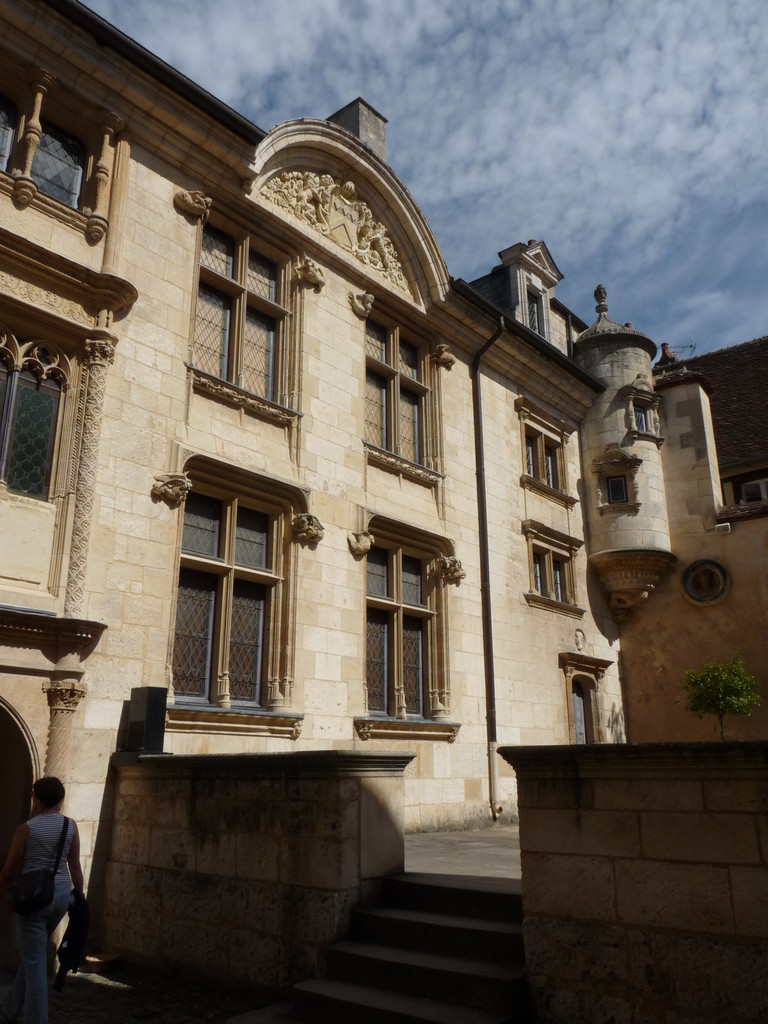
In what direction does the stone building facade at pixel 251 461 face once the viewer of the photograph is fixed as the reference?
facing the viewer and to the right of the viewer

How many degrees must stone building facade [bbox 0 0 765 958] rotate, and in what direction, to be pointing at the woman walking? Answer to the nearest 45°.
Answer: approximately 45° to its right

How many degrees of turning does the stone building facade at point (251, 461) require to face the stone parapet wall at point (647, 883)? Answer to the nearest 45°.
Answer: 0° — it already faces it

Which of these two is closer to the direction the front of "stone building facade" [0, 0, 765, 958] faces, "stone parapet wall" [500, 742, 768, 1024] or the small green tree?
the stone parapet wall

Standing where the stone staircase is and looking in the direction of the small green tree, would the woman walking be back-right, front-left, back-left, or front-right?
back-left

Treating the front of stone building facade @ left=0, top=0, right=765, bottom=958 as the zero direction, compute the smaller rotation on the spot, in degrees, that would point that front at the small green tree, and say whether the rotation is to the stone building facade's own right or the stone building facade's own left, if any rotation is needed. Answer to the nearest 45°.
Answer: approximately 90° to the stone building facade's own left
